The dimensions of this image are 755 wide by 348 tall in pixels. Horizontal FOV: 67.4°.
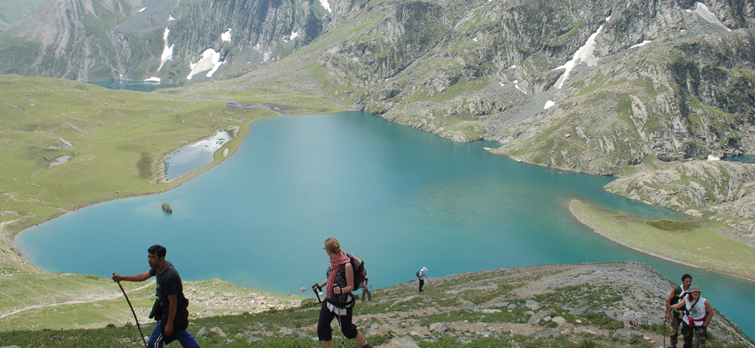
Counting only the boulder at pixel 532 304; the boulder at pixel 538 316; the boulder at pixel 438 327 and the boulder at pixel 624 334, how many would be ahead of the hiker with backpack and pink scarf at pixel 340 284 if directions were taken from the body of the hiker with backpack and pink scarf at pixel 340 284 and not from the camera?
0

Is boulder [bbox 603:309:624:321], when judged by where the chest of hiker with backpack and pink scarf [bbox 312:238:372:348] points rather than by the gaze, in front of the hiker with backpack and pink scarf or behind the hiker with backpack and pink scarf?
behind

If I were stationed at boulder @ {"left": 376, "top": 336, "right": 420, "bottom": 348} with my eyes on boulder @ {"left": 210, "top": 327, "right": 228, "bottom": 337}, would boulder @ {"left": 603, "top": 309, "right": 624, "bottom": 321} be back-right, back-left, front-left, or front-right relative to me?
back-right

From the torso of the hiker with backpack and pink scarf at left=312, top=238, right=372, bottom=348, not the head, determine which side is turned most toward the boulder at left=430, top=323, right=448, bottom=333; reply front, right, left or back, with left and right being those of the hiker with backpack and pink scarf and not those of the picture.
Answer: back

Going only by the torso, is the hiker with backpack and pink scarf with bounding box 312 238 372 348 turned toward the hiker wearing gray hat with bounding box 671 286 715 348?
no

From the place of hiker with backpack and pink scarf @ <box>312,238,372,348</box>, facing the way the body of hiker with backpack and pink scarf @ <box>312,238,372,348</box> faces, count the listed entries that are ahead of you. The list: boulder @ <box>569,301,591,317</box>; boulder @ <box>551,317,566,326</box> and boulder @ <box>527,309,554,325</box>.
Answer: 0

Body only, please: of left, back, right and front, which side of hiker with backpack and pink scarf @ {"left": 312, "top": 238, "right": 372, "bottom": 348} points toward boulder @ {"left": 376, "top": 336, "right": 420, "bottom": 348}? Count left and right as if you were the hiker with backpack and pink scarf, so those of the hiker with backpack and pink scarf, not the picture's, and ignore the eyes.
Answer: back

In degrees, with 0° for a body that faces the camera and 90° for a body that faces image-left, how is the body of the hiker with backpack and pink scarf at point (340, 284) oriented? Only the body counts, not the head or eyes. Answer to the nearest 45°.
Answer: approximately 45°

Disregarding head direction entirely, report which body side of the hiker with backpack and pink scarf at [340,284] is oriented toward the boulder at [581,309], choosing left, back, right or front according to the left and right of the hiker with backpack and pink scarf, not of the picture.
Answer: back

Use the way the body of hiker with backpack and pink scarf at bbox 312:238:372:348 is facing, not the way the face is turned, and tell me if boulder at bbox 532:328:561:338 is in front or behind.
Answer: behind

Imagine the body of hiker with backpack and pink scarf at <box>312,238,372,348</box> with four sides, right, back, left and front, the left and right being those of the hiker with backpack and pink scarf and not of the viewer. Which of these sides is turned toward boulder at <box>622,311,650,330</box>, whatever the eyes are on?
back

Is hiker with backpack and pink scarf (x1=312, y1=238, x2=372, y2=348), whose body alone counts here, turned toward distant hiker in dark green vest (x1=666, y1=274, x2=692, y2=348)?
no
